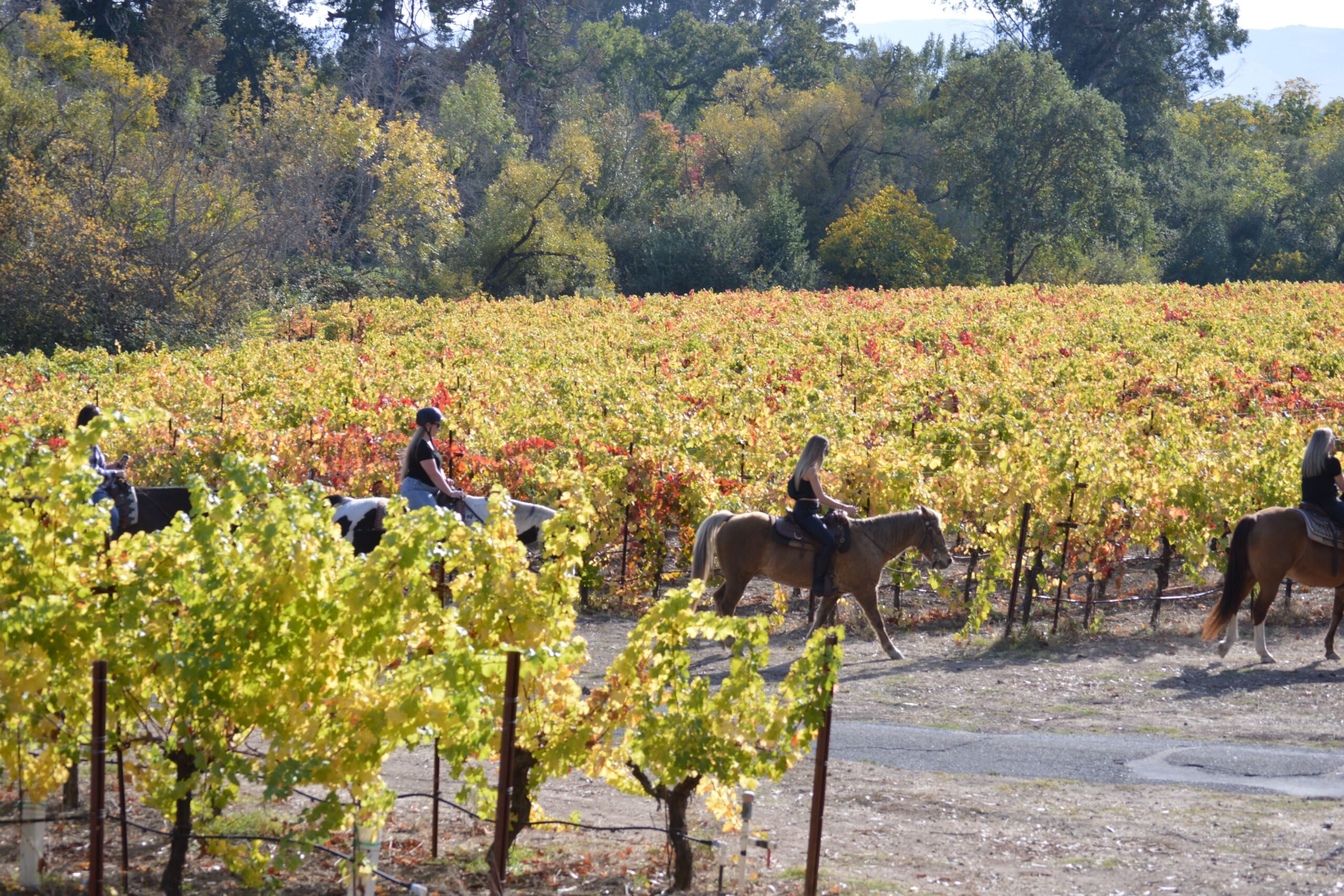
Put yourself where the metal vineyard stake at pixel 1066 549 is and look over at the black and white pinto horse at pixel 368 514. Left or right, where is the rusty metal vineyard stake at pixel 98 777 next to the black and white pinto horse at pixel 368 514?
left

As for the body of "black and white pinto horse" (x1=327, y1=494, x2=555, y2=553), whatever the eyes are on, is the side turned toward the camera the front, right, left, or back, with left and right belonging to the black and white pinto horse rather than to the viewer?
right

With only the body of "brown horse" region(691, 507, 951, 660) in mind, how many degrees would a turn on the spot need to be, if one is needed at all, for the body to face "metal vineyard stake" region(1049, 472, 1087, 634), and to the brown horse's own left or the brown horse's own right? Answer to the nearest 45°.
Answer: approximately 45° to the brown horse's own left

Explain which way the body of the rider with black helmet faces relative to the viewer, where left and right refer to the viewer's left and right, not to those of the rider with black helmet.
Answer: facing to the right of the viewer

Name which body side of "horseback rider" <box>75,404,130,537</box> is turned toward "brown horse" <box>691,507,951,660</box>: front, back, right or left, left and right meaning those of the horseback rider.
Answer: front

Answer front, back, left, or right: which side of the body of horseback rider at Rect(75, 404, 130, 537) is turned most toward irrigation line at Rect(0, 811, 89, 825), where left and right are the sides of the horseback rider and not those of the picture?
right

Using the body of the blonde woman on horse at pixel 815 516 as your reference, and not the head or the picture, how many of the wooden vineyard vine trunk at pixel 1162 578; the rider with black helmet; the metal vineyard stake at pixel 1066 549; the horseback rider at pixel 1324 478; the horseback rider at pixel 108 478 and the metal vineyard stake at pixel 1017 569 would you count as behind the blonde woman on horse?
2

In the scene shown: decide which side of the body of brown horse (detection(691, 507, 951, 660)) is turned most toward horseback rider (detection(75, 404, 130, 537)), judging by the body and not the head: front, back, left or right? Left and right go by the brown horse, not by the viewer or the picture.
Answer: back

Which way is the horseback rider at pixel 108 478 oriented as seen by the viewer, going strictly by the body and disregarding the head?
to the viewer's right

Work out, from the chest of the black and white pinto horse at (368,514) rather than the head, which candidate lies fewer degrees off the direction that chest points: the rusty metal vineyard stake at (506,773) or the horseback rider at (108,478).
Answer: the rusty metal vineyard stake

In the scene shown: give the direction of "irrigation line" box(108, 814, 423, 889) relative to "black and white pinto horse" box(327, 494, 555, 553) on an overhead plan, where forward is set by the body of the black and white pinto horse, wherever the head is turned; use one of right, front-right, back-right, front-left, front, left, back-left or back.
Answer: right

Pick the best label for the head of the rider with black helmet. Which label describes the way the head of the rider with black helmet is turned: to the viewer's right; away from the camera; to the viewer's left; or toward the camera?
to the viewer's right

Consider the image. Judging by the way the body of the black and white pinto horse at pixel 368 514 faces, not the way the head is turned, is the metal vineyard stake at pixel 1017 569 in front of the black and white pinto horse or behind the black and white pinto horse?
in front

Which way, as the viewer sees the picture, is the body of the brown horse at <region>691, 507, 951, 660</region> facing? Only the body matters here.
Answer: to the viewer's right

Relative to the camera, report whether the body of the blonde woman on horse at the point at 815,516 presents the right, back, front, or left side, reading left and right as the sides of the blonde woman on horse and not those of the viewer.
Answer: right
